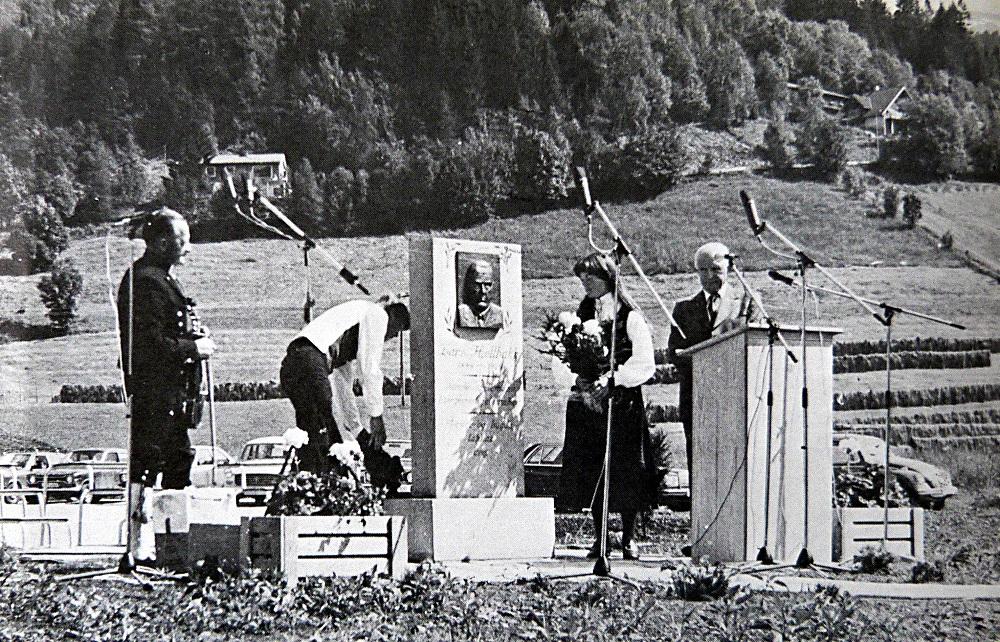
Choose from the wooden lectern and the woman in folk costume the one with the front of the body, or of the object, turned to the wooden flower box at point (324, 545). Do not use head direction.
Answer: the woman in folk costume

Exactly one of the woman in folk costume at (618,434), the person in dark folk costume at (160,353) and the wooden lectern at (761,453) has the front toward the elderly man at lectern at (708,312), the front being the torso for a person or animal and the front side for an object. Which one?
the person in dark folk costume

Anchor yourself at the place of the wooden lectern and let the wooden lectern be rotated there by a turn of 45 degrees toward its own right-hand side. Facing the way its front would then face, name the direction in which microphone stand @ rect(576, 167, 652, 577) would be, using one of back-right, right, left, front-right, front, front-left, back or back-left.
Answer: right

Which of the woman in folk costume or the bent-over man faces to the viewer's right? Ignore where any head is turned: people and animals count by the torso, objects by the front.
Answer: the bent-over man

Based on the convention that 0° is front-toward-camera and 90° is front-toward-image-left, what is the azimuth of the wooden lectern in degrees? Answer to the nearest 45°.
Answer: approximately 315°

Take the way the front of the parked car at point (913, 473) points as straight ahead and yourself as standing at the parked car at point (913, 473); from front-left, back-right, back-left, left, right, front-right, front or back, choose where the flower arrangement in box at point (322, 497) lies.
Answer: right

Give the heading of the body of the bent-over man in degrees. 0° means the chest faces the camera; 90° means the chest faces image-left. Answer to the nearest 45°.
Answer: approximately 270°

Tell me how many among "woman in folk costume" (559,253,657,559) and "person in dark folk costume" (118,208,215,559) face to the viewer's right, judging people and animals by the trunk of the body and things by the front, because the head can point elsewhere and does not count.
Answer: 1

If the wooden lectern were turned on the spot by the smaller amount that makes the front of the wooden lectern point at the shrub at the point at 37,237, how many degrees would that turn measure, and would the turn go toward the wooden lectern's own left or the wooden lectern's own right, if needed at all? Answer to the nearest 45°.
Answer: approximately 135° to the wooden lectern's own right

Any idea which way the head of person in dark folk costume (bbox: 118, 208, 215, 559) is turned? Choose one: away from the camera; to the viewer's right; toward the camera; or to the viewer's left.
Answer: to the viewer's right

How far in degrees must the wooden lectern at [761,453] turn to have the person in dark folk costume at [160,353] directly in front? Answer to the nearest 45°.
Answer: approximately 135° to its right

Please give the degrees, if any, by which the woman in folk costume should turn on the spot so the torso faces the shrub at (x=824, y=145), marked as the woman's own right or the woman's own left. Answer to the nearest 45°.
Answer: approximately 180°

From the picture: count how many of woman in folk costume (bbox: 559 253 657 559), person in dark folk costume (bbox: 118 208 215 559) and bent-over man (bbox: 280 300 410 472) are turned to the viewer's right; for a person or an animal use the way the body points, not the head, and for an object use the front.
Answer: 2

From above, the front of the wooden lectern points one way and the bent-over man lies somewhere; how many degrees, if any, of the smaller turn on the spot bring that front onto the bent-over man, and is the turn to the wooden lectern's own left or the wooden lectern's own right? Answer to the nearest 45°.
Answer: approximately 135° to the wooden lectern's own right

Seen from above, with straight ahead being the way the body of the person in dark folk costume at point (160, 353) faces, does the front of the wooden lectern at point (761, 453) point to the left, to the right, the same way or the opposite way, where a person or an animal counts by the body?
to the right
